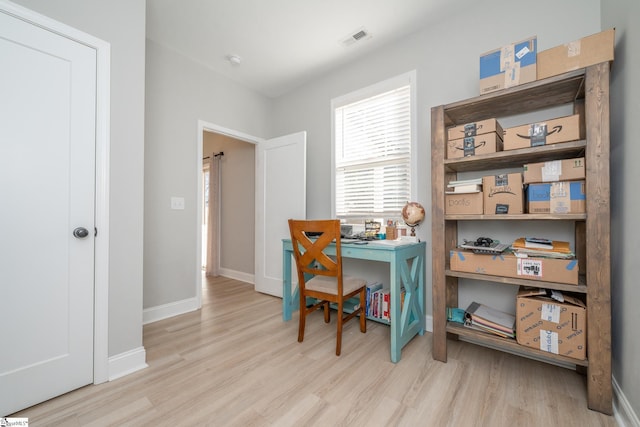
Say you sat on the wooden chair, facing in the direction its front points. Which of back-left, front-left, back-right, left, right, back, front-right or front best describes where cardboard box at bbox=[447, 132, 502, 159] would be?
front-right

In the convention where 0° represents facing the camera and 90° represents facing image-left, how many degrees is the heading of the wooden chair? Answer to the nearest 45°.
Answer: approximately 225°

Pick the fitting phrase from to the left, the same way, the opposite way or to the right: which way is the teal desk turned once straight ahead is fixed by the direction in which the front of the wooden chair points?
the opposite way

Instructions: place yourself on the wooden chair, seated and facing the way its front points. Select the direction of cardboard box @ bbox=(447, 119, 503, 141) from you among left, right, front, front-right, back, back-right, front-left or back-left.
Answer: front-right

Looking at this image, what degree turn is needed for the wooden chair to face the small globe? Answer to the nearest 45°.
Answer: approximately 45° to its right

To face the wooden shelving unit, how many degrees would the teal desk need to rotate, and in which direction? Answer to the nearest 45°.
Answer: approximately 135° to its left

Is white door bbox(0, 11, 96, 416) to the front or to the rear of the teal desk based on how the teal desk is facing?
to the front

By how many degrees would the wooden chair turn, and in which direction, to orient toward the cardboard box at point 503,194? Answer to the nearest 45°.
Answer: approximately 45° to its right

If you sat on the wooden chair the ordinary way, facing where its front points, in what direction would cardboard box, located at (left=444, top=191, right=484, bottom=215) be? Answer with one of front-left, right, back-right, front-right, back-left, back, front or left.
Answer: front-right

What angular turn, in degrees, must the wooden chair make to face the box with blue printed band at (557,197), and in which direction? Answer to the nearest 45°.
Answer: approximately 45° to its right

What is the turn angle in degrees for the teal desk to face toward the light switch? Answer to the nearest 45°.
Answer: approximately 45° to its right

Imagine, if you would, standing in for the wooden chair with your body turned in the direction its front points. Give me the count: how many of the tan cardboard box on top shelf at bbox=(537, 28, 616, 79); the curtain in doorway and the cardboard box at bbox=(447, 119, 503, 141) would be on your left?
1

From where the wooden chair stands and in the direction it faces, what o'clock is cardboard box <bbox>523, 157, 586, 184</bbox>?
The cardboard box is roughly at 2 o'clock from the wooden chair.
